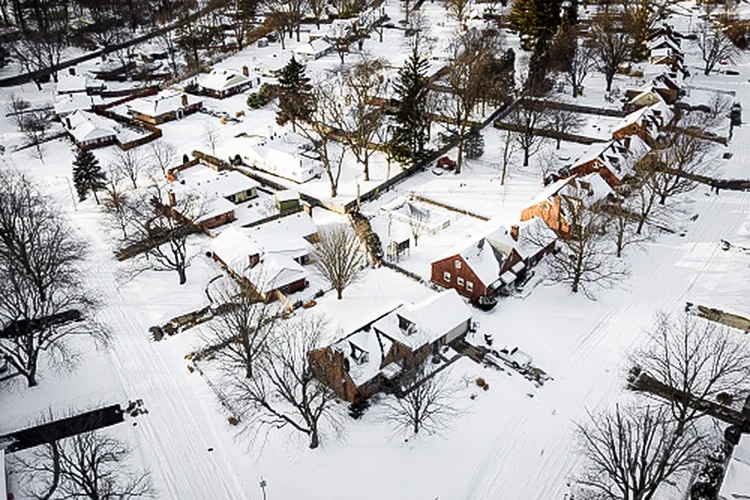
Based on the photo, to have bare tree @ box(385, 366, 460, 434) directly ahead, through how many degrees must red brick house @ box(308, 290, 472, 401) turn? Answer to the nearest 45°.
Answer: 0° — it already faces it

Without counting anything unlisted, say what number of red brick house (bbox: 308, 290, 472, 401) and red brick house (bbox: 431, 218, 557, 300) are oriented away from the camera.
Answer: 0

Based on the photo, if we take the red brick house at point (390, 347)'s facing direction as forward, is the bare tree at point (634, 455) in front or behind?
in front

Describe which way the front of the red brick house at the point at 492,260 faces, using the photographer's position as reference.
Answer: facing the viewer and to the right of the viewer

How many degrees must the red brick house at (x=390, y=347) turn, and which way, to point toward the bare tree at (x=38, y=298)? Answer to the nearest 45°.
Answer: approximately 135° to its right

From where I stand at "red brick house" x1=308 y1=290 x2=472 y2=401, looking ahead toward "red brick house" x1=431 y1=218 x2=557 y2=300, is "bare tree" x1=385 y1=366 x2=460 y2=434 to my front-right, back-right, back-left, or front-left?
back-right

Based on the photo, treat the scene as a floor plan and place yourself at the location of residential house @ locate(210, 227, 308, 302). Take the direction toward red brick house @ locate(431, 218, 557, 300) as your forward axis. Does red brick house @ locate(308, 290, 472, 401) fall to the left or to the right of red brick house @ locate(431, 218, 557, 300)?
right

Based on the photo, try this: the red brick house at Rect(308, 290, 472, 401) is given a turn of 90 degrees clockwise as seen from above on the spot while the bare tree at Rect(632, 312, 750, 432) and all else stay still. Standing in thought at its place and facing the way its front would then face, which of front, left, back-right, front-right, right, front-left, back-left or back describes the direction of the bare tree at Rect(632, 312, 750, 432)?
back-left

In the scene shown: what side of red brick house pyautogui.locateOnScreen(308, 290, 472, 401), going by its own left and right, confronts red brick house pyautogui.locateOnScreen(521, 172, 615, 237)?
left

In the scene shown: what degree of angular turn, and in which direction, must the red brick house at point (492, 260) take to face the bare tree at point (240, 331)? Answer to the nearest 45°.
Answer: approximately 90° to its right

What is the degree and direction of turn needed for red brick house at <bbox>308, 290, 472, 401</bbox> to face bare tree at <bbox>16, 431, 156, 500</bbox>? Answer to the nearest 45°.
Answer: approximately 90° to its right
